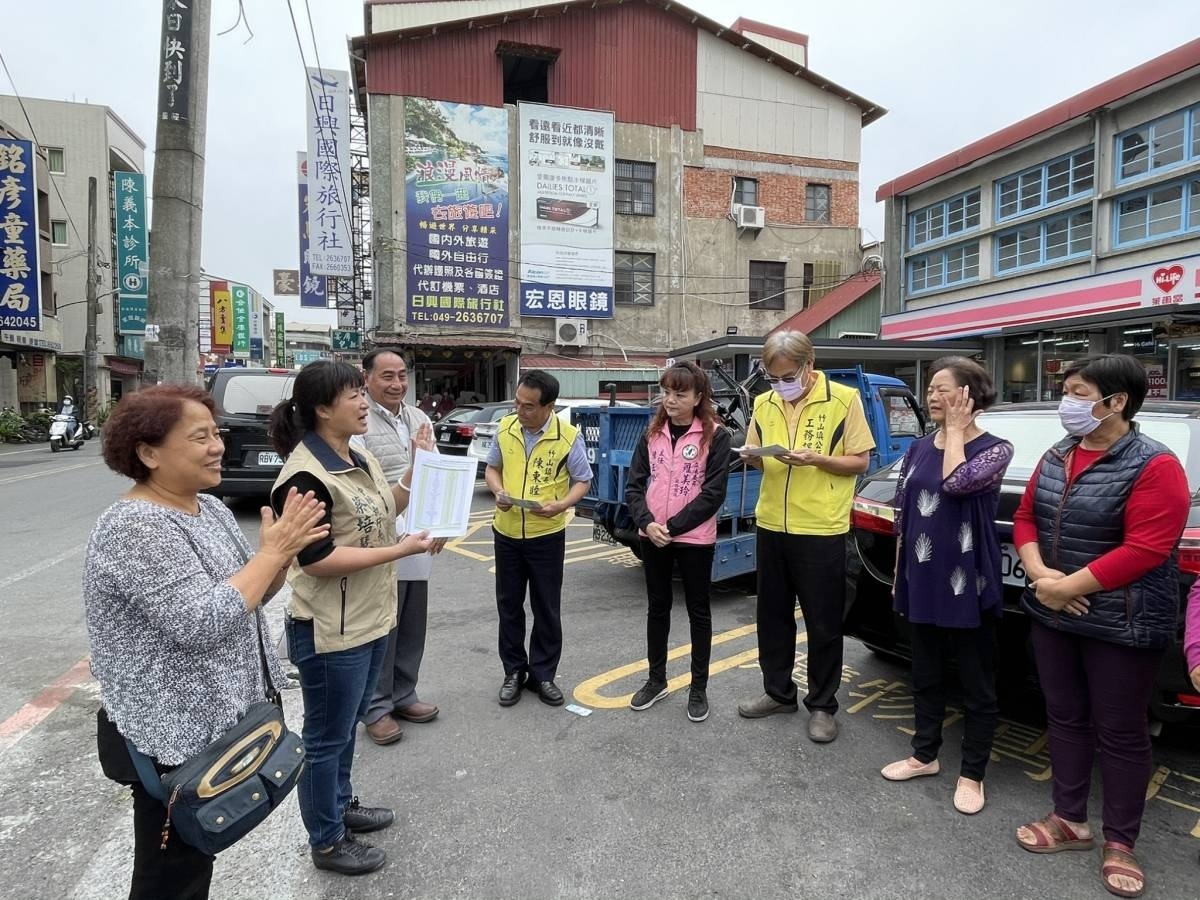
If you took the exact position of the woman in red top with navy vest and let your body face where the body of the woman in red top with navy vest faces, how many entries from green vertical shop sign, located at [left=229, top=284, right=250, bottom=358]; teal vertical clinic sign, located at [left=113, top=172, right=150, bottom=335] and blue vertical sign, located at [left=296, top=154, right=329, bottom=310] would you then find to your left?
0

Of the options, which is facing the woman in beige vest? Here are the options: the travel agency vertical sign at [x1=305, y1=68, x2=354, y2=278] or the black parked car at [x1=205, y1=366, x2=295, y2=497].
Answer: the travel agency vertical sign

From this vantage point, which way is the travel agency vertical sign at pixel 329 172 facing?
toward the camera

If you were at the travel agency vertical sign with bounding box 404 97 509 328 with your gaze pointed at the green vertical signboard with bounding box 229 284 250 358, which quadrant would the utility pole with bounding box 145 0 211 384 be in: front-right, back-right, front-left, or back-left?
back-left

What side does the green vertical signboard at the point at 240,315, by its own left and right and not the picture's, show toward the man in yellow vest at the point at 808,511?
front

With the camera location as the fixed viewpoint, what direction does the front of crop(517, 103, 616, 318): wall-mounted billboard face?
facing the viewer

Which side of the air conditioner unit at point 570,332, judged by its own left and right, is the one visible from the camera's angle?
front

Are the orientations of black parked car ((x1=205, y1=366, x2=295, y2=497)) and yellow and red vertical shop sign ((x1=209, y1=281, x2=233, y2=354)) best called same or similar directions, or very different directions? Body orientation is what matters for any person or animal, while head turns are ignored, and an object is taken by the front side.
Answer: very different directions

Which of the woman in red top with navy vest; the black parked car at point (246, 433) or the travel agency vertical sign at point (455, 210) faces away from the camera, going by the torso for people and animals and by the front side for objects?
the black parked car

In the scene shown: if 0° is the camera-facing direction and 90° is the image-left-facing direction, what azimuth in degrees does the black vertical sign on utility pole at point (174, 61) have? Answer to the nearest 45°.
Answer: approximately 0°

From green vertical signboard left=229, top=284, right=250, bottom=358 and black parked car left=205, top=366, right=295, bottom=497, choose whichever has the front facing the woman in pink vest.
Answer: the green vertical signboard

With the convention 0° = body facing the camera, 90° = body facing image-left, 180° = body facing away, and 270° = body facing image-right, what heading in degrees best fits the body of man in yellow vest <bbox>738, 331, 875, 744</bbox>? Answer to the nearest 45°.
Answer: approximately 45°

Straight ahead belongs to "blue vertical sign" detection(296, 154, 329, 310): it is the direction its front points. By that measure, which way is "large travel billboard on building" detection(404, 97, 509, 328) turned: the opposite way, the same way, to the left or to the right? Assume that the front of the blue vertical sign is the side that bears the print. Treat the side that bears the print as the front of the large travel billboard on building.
the same way

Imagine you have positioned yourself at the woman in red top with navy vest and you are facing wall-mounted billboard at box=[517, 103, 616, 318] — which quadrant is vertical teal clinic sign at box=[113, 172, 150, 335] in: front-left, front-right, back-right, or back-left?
front-left
